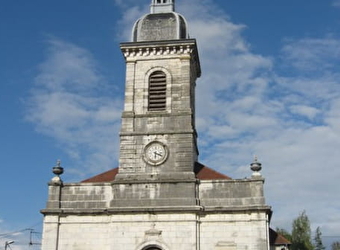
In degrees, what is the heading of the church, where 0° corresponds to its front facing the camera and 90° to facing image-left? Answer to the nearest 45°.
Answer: approximately 0°

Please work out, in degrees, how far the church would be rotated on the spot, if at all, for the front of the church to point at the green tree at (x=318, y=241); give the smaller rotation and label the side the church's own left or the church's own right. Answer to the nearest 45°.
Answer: approximately 135° to the church's own left

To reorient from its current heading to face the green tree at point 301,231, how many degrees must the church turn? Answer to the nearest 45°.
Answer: approximately 135° to its left
